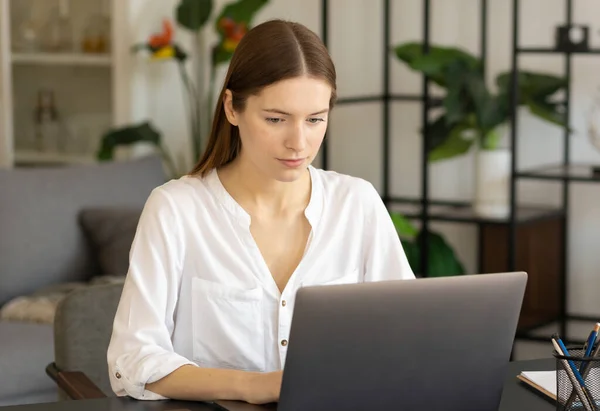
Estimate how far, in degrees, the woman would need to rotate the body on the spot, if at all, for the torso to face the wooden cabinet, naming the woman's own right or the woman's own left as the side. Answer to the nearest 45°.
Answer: approximately 90° to the woman's own left

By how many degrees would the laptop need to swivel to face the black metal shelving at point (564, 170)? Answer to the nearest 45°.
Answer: approximately 45° to its right

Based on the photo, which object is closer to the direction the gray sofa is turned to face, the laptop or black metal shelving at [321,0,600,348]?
the laptop

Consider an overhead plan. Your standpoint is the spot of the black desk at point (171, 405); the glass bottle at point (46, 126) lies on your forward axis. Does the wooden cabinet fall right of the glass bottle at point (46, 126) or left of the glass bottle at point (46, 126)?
right

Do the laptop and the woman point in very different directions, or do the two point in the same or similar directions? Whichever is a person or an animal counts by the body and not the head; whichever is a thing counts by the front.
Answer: very different directions

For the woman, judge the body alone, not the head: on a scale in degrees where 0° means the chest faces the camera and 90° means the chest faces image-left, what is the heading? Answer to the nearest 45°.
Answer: approximately 315°

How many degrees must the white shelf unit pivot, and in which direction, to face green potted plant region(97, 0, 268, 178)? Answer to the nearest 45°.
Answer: approximately 45° to its left

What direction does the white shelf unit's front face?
toward the camera

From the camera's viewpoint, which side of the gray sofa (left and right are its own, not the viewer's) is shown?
front

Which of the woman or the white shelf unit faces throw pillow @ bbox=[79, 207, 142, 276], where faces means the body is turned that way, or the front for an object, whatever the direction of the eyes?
the white shelf unit

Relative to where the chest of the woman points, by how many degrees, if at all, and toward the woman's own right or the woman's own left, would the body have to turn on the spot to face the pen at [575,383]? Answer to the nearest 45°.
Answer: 0° — they already face it

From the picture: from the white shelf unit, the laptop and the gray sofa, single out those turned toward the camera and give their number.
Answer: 2

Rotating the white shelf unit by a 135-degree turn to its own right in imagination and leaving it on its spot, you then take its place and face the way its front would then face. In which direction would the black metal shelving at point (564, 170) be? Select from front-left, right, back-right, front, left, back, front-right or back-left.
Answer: back
